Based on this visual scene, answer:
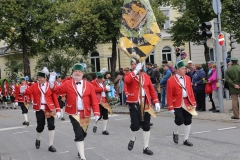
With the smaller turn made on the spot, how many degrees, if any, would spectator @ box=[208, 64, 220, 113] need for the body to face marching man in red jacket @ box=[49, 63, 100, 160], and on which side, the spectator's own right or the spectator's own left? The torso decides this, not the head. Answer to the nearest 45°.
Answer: approximately 90° to the spectator's own left

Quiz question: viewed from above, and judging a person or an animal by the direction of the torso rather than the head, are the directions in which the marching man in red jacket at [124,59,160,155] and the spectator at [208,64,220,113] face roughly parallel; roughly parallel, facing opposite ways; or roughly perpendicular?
roughly perpendicular

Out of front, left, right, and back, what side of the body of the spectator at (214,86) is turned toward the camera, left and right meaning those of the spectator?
left

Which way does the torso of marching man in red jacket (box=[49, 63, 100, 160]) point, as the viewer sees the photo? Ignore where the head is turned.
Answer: toward the camera

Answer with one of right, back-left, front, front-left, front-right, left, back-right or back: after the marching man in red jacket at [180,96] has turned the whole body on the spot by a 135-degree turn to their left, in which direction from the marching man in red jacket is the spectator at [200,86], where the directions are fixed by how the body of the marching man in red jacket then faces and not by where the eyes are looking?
front

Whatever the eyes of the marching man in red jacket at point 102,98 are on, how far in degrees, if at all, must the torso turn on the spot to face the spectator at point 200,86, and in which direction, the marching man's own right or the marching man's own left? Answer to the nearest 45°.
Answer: approximately 90° to the marching man's own left

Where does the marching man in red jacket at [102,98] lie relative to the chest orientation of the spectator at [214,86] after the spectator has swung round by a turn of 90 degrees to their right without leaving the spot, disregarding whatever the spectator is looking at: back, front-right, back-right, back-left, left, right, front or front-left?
back-left

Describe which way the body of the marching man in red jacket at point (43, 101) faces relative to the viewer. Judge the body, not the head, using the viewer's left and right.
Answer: facing the viewer
